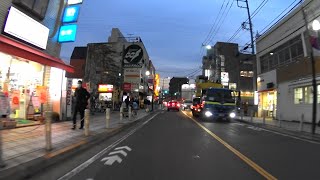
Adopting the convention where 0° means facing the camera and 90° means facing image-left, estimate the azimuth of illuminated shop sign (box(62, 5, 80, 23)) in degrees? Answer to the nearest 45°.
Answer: approximately 0°

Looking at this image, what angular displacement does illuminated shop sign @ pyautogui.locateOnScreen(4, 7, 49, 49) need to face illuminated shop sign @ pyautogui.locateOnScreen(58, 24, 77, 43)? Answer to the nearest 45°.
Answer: approximately 90° to its left

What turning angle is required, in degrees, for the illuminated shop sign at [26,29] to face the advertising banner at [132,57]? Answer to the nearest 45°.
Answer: approximately 90° to its left

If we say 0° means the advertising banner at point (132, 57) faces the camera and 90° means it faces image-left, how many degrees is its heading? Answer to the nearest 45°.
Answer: approximately 0°

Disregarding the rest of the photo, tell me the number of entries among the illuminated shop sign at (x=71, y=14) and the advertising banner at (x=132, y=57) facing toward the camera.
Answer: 2
